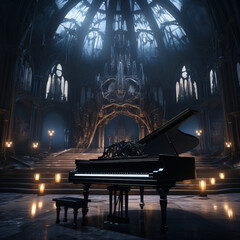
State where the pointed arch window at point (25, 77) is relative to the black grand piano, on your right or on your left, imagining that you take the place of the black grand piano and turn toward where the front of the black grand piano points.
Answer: on your right

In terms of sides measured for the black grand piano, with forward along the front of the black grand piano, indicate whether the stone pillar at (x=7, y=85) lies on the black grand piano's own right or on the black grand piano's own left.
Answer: on the black grand piano's own right

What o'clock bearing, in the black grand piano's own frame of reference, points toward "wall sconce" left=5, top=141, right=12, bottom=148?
The wall sconce is roughly at 3 o'clock from the black grand piano.

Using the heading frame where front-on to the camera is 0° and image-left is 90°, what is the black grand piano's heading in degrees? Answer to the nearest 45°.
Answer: approximately 45°

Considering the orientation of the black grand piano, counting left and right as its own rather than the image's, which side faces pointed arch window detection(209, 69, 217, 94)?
back
